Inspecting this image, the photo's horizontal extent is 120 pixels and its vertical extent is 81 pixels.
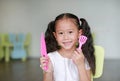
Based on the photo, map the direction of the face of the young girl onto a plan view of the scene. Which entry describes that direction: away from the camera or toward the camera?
toward the camera

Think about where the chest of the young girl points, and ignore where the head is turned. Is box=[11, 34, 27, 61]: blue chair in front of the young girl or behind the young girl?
behind

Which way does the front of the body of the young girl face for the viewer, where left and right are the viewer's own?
facing the viewer
